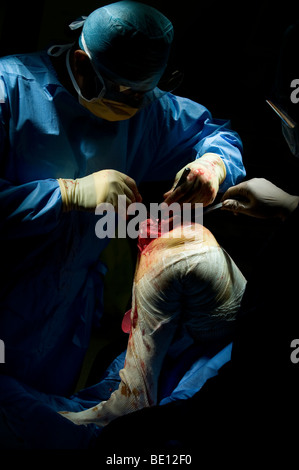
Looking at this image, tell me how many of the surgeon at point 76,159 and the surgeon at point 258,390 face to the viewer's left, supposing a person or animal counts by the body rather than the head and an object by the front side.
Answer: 1

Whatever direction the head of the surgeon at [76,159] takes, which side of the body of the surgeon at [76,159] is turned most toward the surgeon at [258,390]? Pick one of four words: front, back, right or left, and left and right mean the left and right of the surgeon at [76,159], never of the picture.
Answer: front
